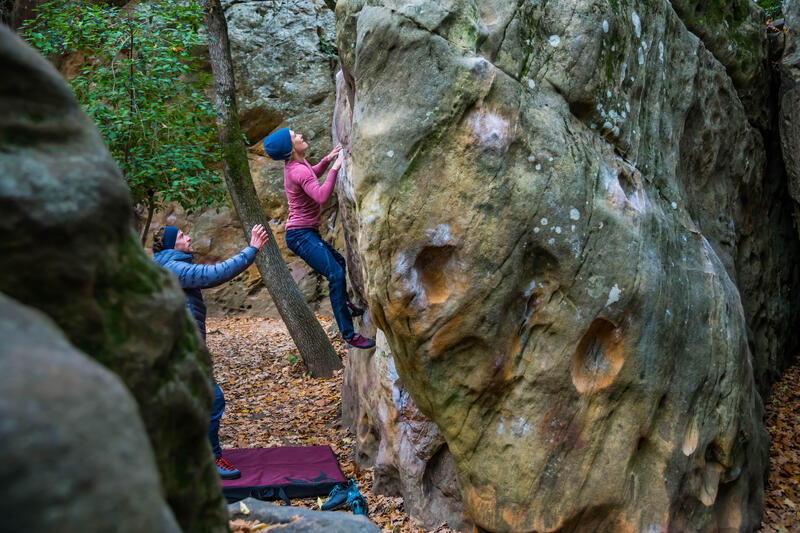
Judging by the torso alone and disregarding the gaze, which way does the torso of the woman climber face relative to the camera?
to the viewer's right

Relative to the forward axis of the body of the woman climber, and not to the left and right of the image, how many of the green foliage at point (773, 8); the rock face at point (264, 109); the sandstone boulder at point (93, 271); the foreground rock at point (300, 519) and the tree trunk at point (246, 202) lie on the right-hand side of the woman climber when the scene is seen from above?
2

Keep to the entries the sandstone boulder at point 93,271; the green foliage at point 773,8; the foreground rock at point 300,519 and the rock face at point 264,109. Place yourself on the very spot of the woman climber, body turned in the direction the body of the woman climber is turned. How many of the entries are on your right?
2

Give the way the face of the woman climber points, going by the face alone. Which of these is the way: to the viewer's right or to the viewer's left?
to the viewer's right
